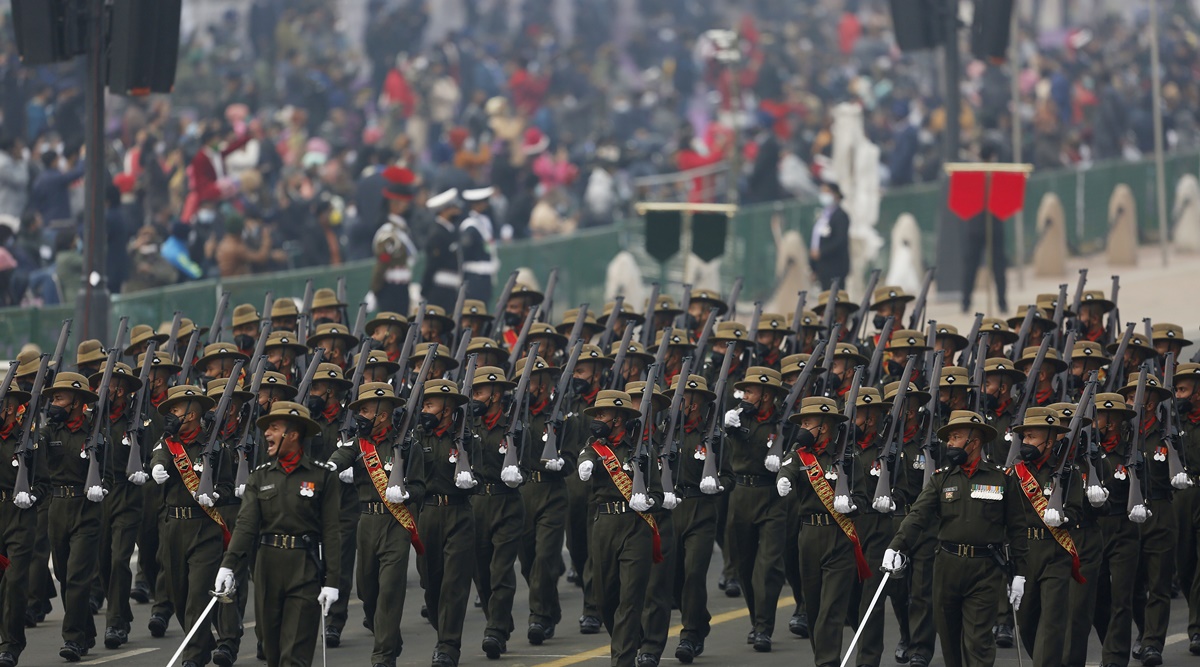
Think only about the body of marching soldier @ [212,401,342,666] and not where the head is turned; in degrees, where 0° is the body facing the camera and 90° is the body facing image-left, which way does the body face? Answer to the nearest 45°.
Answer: approximately 0°

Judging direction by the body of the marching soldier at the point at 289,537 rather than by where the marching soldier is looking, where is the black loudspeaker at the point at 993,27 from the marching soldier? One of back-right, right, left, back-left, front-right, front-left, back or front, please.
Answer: back-left

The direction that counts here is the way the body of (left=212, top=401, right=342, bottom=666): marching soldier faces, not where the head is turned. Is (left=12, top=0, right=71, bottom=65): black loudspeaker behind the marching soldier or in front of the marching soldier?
behind

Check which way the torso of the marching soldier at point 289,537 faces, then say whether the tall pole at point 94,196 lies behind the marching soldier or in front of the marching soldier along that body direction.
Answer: behind

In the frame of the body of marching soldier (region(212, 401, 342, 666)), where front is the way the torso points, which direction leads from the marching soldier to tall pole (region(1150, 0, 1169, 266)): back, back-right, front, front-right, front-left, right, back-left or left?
back-left

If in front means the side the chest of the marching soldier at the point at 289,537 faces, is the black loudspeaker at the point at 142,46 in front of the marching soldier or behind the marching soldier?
behind

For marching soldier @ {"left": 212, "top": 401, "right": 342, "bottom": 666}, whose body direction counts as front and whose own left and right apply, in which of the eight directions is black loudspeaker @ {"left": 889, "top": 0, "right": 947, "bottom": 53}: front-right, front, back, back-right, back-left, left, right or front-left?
back-left

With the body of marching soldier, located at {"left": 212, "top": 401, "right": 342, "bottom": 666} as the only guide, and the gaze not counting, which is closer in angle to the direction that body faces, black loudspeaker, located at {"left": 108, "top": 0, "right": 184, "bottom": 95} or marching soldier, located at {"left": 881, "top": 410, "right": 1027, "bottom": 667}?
the marching soldier
